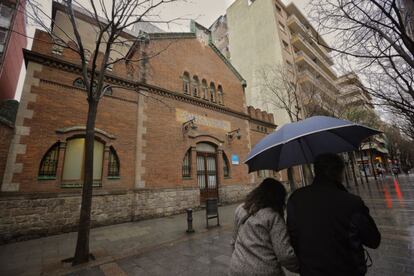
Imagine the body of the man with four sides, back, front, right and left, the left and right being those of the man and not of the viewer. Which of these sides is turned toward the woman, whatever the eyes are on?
left

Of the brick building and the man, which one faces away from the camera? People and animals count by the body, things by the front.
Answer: the man

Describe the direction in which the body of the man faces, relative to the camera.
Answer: away from the camera

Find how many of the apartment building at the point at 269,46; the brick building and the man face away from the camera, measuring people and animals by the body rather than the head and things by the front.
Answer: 1

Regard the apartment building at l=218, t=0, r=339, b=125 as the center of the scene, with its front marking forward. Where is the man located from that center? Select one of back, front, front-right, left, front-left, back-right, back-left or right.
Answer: front-right

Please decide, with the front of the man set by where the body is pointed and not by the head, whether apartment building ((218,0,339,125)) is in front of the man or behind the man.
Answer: in front

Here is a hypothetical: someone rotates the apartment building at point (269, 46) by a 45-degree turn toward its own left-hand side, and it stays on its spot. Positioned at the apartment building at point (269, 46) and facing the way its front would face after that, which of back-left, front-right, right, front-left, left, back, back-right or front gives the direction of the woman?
right

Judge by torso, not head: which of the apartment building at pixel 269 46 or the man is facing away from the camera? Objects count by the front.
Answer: the man

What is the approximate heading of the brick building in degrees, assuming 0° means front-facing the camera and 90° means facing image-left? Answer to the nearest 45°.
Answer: approximately 315°

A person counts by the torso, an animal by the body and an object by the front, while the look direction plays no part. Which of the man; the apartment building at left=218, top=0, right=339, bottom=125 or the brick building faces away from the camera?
the man

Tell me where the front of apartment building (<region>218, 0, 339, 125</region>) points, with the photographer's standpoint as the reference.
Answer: facing the viewer and to the right of the viewer

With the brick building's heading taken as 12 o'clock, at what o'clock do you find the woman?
The woman is roughly at 1 o'clock from the brick building.

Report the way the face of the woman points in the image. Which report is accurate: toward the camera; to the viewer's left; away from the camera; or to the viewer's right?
away from the camera
